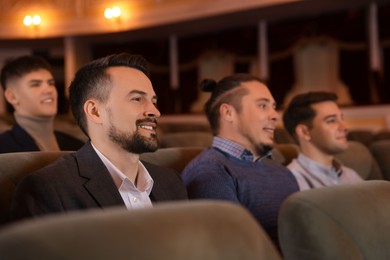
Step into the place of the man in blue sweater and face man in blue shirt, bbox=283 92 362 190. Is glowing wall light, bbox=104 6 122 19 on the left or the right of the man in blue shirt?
left

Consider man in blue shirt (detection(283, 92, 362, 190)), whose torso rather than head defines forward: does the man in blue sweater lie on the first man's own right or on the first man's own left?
on the first man's own right

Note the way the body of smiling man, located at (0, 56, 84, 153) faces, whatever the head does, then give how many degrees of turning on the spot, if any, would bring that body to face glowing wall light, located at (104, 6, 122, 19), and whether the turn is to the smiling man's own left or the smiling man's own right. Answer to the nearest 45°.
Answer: approximately 135° to the smiling man's own left

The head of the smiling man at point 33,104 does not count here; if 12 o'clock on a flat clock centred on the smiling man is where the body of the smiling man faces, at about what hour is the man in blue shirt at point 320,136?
The man in blue shirt is roughly at 11 o'clock from the smiling man.

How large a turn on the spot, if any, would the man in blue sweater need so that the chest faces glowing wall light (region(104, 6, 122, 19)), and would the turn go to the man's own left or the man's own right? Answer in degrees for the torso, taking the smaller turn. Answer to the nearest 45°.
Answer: approximately 135° to the man's own left

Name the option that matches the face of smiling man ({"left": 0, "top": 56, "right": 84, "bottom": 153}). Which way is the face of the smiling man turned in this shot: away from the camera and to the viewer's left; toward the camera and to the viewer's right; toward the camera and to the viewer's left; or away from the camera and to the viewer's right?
toward the camera and to the viewer's right

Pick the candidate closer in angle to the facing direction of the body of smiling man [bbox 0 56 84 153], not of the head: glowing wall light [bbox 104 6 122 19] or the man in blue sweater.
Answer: the man in blue sweater

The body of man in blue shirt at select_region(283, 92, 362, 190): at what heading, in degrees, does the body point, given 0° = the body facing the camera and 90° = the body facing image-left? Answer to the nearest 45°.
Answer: approximately 315°

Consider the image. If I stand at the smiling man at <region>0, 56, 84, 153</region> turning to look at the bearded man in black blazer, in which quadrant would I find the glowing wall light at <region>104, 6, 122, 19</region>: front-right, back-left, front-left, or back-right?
back-left

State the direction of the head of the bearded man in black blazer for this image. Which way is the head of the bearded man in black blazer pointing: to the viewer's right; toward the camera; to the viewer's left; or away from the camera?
to the viewer's right

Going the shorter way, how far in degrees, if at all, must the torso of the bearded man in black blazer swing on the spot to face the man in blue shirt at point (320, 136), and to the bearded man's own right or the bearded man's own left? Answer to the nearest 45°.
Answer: approximately 90° to the bearded man's own left

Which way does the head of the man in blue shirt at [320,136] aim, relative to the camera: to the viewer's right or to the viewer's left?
to the viewer's right
